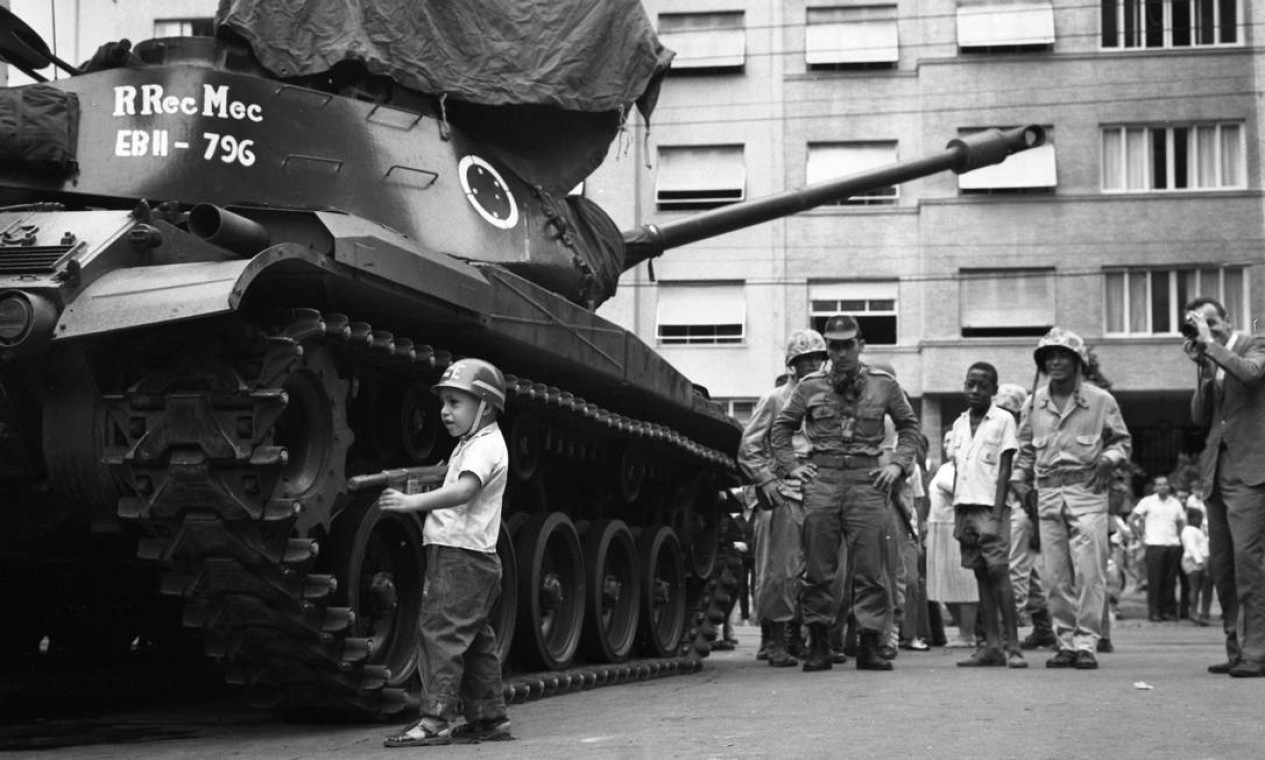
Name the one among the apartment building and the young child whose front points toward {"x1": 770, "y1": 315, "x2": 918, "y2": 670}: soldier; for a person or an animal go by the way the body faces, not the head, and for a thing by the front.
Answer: the apartment building

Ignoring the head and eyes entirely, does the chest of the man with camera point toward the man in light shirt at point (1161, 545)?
no

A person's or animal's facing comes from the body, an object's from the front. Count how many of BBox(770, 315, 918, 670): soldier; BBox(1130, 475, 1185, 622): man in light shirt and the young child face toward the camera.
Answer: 2

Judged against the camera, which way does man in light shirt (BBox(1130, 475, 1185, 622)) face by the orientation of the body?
toward the camera

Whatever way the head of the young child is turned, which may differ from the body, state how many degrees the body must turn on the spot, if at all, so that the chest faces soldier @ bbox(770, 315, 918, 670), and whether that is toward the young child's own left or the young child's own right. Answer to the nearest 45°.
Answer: approximately 135° to the young child's own right

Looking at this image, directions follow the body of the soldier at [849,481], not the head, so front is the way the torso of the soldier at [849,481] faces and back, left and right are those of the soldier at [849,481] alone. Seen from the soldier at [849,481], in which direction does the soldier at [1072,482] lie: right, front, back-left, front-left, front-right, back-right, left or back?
left

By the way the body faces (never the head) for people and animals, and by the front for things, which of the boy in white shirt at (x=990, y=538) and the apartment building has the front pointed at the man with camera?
the apartment building

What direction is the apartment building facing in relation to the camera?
toward the camera

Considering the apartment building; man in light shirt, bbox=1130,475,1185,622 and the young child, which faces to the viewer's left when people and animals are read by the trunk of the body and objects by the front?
the young child

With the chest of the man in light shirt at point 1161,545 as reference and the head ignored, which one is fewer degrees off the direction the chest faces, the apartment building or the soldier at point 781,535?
the soldier

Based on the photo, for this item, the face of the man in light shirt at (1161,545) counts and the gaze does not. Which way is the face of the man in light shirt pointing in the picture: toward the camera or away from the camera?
toward the camera

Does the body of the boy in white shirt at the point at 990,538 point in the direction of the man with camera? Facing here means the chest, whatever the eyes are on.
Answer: no

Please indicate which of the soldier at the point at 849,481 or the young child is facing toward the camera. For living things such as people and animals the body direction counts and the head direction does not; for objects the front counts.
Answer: the soldier

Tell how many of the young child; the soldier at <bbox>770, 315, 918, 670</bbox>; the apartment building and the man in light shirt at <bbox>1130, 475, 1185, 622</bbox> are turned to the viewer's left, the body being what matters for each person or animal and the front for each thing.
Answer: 1
